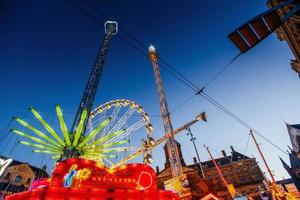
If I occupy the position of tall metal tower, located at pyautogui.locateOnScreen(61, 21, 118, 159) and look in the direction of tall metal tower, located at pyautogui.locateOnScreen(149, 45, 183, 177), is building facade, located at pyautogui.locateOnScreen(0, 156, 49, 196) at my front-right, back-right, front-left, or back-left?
back-left

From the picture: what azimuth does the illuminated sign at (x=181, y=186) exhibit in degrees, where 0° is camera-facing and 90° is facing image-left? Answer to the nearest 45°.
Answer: approximately 0°
